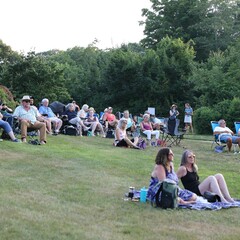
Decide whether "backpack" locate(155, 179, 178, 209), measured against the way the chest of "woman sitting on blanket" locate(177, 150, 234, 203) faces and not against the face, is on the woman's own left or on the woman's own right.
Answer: on the woman's own right

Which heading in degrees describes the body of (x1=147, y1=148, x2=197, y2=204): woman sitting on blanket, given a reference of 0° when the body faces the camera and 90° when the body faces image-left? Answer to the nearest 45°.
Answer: approximately 270°

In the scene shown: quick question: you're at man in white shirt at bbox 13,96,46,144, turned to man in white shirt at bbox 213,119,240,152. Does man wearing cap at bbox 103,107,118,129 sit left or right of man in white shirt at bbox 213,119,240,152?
left

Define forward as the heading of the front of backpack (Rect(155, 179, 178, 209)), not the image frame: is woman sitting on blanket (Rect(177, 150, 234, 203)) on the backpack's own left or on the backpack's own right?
on the backpack's own left

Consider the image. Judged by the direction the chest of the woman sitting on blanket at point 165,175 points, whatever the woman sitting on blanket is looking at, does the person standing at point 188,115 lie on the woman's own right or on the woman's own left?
on the woman's own left

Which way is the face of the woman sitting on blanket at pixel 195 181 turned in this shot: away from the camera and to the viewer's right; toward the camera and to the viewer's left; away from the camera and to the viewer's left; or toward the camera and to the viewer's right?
toward the camera and to the viewer's right

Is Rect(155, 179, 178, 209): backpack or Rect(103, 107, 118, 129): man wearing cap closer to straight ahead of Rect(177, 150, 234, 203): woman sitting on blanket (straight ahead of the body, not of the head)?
the backpack

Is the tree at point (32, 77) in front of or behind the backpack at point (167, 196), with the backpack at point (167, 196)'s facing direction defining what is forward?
behind

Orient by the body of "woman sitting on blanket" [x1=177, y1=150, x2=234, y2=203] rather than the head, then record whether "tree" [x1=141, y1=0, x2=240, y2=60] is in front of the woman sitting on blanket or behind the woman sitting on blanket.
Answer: behind

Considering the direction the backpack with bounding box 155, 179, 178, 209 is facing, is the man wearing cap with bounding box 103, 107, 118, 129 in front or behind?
behind
